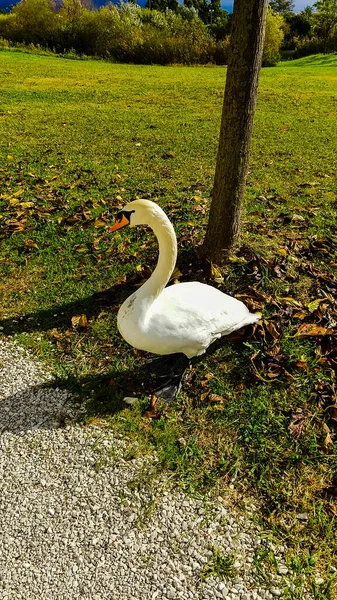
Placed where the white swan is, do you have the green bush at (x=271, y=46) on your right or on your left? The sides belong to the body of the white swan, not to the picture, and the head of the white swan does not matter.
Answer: on your right

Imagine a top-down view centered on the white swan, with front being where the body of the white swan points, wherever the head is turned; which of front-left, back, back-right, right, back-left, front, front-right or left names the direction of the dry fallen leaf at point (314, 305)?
back-right

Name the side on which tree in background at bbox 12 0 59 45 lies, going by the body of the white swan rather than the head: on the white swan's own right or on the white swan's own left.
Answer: on the white swan's own right

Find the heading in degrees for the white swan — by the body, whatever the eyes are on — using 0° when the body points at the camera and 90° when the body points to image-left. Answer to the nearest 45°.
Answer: approximately 90°

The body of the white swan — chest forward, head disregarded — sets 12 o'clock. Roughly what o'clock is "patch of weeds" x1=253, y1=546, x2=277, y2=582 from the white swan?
The patch of weeds is roughly at 8 o'clock from the white swan.

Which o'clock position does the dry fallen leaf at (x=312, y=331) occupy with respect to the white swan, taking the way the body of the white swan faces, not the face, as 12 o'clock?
The dry fallen leaf is roughly at 5 o'clock from the white swan.
